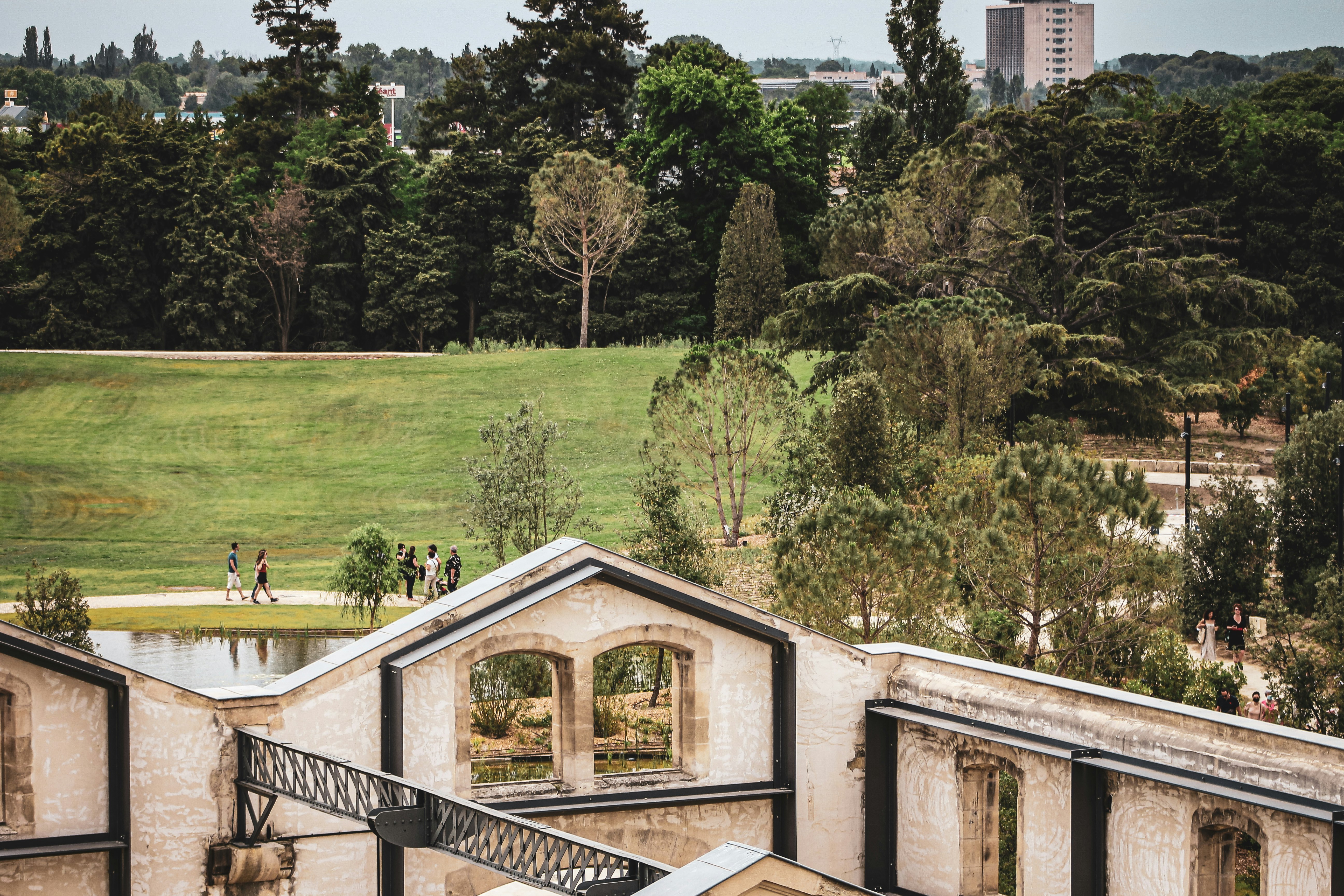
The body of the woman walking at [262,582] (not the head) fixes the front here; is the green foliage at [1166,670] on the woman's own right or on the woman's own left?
on the woman's own right
